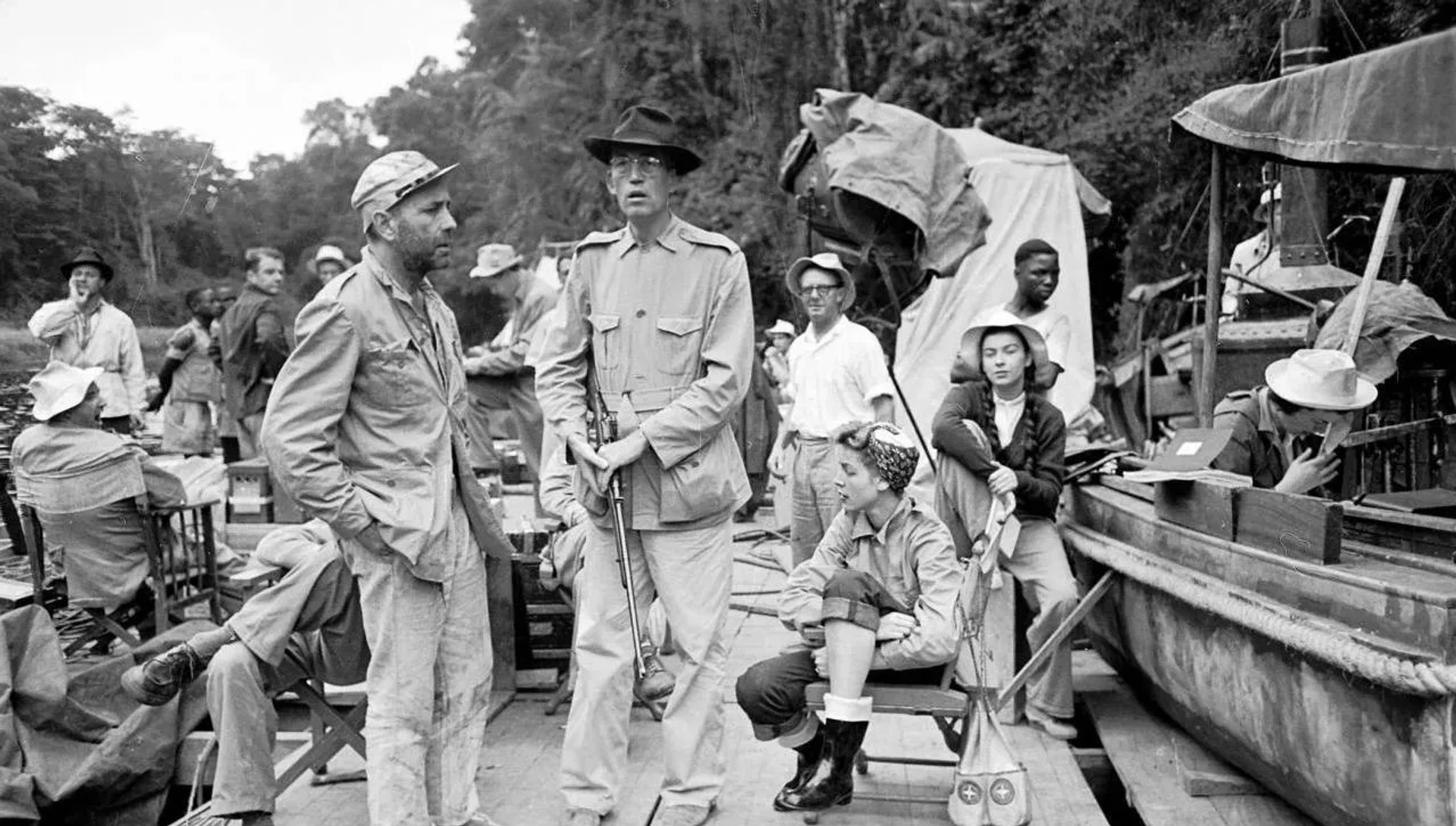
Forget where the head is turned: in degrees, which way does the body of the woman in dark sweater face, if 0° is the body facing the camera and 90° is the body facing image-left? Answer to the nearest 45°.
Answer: approximately 0°

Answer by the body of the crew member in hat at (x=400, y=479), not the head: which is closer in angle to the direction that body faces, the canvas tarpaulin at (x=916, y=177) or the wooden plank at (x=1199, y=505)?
the wooden plank

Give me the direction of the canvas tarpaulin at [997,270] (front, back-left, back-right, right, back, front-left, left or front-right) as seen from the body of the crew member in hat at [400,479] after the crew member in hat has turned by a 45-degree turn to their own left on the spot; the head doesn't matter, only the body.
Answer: front-left

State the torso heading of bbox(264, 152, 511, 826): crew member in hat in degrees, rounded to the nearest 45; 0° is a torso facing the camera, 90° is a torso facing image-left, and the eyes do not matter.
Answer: approximately 315°

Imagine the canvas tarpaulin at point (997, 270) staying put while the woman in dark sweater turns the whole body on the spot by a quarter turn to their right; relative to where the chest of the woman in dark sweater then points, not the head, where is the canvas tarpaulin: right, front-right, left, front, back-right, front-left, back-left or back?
right

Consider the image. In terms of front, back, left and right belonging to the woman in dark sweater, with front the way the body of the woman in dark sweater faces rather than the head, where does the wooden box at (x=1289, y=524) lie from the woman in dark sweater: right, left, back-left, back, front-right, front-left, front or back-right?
front-left

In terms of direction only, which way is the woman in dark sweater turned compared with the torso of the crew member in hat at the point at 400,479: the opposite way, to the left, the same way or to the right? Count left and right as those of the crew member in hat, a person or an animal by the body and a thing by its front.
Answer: to the right
